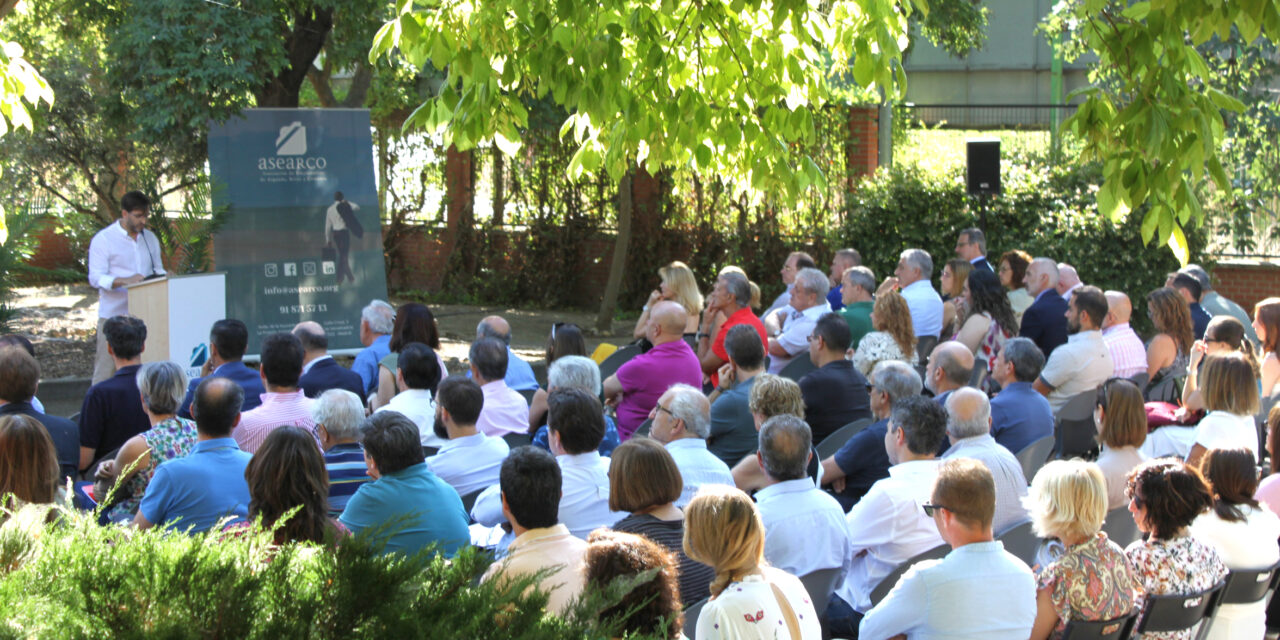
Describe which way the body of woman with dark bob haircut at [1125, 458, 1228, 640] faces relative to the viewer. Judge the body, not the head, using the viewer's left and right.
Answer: facing away from the viewer and to the left of the viewer

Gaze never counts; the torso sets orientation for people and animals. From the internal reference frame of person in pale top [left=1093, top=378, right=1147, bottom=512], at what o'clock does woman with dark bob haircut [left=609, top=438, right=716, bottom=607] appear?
The woman with dark bob haircut is roughly at 9 o'clock from the person in pale top.

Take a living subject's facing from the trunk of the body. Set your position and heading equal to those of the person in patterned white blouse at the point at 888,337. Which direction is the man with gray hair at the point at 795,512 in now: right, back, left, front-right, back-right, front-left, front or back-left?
back-left

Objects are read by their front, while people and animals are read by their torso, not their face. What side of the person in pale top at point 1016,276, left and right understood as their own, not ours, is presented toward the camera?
left

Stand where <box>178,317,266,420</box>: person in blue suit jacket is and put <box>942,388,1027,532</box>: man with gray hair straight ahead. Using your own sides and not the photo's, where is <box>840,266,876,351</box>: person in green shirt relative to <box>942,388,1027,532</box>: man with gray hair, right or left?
left

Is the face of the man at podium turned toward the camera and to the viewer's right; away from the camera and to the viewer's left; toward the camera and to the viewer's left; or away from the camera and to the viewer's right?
toward the camera and to the viewer's right

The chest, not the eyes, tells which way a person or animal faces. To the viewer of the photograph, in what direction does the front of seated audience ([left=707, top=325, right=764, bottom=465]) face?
facing away from the viewer and to the left of the viewer

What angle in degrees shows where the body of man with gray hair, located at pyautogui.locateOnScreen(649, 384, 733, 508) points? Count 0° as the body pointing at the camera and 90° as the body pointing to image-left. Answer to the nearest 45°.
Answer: approximately 135°

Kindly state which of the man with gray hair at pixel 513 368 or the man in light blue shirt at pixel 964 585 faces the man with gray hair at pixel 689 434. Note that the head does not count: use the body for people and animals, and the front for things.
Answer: the man in light blue shirt

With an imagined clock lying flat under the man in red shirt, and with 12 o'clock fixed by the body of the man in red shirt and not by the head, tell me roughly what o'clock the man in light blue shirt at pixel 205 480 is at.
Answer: The man in light blue shirt is roughly at 10 o'clock from the man in red shirt.

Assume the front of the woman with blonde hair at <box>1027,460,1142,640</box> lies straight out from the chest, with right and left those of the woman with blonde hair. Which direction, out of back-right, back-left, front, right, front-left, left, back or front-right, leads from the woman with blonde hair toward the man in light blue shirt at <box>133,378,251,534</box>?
front-left

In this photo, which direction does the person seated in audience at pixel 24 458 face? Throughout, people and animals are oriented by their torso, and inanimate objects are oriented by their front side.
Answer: away from the camera
